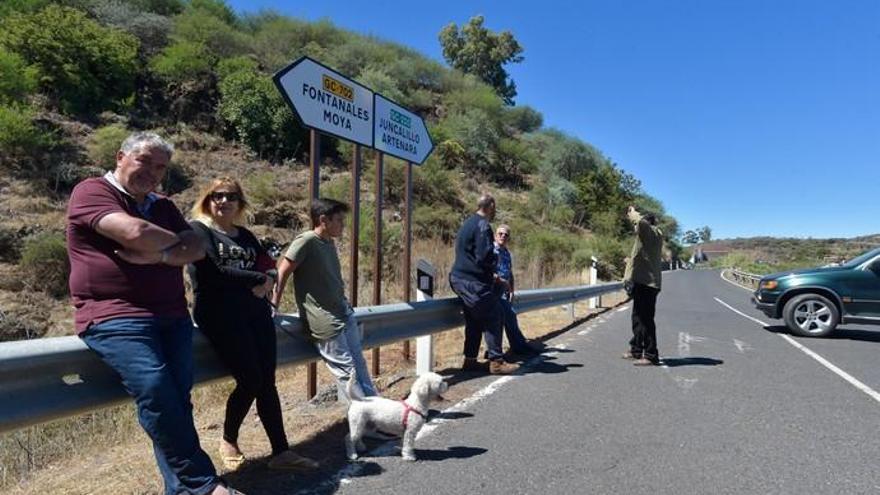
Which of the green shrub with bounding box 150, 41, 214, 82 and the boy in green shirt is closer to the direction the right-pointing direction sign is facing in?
the boy in green shirt

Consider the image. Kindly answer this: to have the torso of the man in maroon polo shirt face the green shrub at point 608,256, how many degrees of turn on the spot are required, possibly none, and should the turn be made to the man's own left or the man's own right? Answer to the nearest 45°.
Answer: approximately 90° to the man's own left

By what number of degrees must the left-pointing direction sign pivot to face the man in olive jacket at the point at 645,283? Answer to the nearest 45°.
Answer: approximately 45° to its left

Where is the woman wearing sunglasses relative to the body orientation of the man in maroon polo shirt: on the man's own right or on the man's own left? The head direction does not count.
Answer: on the man's own left

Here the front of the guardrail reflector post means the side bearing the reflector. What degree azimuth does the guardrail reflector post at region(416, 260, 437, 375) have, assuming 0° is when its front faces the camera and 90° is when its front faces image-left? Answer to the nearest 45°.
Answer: approximately 0°

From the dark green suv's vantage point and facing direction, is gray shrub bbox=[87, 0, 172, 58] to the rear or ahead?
ahead

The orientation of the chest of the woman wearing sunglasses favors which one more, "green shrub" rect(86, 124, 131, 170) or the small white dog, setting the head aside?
the small white dog

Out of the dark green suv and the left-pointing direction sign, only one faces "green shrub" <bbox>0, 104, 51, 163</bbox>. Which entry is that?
the dark green suv

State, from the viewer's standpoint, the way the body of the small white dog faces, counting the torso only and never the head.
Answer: to the viewer's right

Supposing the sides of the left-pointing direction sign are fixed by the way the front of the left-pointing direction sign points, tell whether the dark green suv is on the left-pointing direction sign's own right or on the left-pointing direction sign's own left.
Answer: on the left-pointing direction sign's own left

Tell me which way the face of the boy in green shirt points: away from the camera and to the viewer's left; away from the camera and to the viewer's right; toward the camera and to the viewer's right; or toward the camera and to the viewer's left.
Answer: toward the camera and to the viewer's right

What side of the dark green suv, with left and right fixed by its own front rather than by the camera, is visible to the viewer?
left
